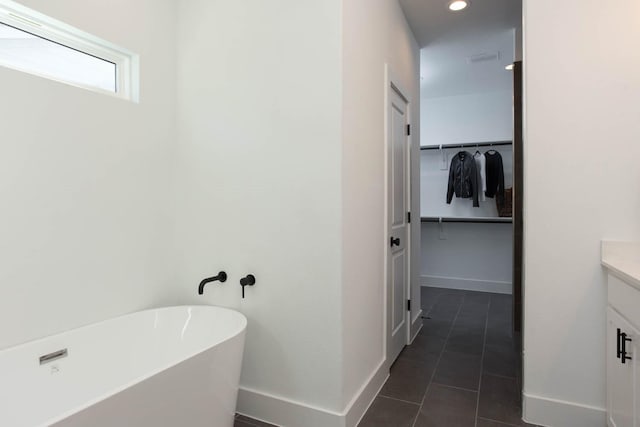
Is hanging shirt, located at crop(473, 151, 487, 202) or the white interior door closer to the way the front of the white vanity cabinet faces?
the white interior door

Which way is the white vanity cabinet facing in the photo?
to the viewer's left

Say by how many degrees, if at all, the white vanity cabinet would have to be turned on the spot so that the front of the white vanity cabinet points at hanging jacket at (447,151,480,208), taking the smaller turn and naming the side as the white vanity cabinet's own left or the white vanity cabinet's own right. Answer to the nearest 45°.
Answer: approximately 45° to the white vanity cabinet's own right

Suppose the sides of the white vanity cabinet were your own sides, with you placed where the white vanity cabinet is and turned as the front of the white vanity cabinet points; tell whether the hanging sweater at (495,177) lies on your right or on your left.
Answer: on your right

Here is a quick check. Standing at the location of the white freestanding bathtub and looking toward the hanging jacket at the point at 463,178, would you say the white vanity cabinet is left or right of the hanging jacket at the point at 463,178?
right

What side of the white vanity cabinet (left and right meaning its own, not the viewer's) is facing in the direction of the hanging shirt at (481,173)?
right

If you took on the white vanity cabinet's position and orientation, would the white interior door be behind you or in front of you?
in front

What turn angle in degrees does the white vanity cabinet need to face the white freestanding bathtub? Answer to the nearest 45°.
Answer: approximately 45° to its left
